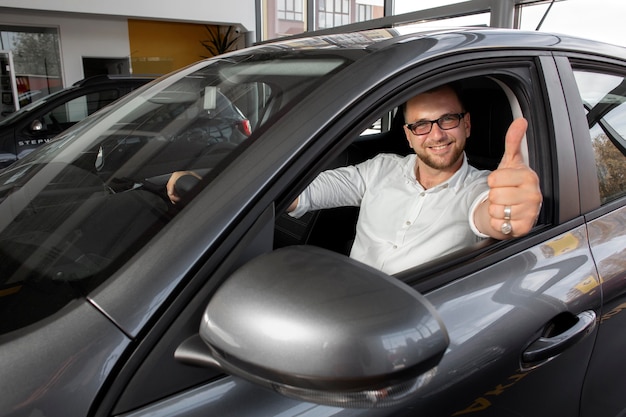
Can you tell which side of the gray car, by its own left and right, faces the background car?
right

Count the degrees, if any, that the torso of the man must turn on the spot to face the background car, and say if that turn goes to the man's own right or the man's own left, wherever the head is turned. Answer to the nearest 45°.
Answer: approximately 135° to the man's own right
